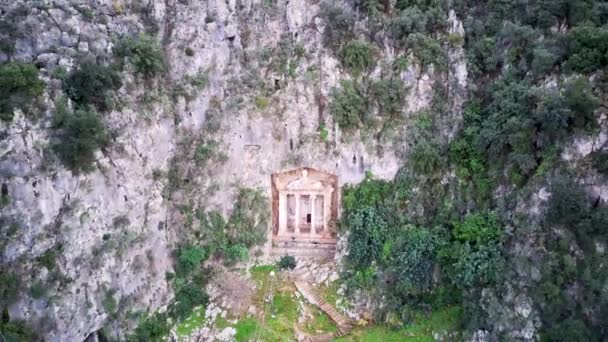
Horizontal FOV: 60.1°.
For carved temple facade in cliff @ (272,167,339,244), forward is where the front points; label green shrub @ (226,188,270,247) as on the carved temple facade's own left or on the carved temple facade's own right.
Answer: on the carved temple facade's own right

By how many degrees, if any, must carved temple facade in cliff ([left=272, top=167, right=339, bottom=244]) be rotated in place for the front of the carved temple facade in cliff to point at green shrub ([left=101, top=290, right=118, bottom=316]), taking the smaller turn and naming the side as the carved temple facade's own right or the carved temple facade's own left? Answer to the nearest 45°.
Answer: approximately 45° to the carved temple facade's own right

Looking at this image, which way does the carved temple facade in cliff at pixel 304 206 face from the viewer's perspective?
toward the camera

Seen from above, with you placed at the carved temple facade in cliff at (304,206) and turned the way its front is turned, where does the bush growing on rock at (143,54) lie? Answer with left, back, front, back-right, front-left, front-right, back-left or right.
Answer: front-right

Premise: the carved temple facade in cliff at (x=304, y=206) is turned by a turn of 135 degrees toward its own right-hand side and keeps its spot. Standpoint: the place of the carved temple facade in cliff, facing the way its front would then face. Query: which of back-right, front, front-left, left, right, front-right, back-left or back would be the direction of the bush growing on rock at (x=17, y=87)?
left

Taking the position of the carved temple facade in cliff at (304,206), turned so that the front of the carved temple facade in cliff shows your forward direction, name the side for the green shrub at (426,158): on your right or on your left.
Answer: on your left

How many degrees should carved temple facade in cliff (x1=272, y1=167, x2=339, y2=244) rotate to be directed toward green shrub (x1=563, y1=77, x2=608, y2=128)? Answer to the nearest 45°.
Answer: approximately 45° to its left

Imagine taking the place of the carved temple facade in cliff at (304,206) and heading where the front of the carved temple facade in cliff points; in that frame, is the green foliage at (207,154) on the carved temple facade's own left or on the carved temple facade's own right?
on the carved temple facade's own right

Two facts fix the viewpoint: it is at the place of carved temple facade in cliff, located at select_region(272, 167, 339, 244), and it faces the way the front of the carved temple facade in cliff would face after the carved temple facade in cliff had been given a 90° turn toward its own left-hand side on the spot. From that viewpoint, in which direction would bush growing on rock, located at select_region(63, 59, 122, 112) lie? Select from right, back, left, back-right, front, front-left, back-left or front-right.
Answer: back-right

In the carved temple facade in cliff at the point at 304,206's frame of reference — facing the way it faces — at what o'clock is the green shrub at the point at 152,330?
The green shrub is roughly at 2 o'clock from the carved temple facade in cliff.

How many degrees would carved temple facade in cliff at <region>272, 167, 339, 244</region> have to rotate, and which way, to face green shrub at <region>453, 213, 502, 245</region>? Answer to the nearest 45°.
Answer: approximately 45° to its left
